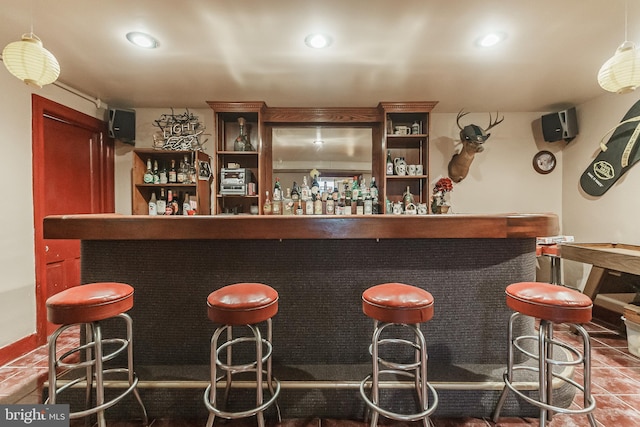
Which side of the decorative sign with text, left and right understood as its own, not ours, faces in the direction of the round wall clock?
left

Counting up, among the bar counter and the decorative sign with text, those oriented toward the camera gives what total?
2

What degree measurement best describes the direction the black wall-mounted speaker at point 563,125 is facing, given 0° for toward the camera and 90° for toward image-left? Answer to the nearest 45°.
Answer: approximately 45°

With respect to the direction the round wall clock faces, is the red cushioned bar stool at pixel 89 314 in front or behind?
in front

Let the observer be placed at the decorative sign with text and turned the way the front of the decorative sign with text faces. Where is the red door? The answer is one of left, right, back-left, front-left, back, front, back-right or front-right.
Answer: right

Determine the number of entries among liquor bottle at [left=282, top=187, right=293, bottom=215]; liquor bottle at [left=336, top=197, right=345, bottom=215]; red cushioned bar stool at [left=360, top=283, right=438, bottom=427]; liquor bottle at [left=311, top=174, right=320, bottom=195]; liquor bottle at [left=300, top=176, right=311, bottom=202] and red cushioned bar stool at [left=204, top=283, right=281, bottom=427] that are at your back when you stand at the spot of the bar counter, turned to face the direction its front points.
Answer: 4

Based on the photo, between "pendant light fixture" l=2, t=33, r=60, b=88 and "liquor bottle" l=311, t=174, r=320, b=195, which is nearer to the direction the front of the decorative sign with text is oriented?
the pendant light fixture

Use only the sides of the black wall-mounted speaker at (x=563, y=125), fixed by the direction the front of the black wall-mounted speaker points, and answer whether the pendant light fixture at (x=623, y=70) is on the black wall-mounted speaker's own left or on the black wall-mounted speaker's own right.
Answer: on the black wall-mounted speaker's own left

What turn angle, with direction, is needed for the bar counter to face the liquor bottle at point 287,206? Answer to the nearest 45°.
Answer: approximately 180°

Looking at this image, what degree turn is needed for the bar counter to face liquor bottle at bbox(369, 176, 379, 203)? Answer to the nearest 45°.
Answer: approximately 180°
